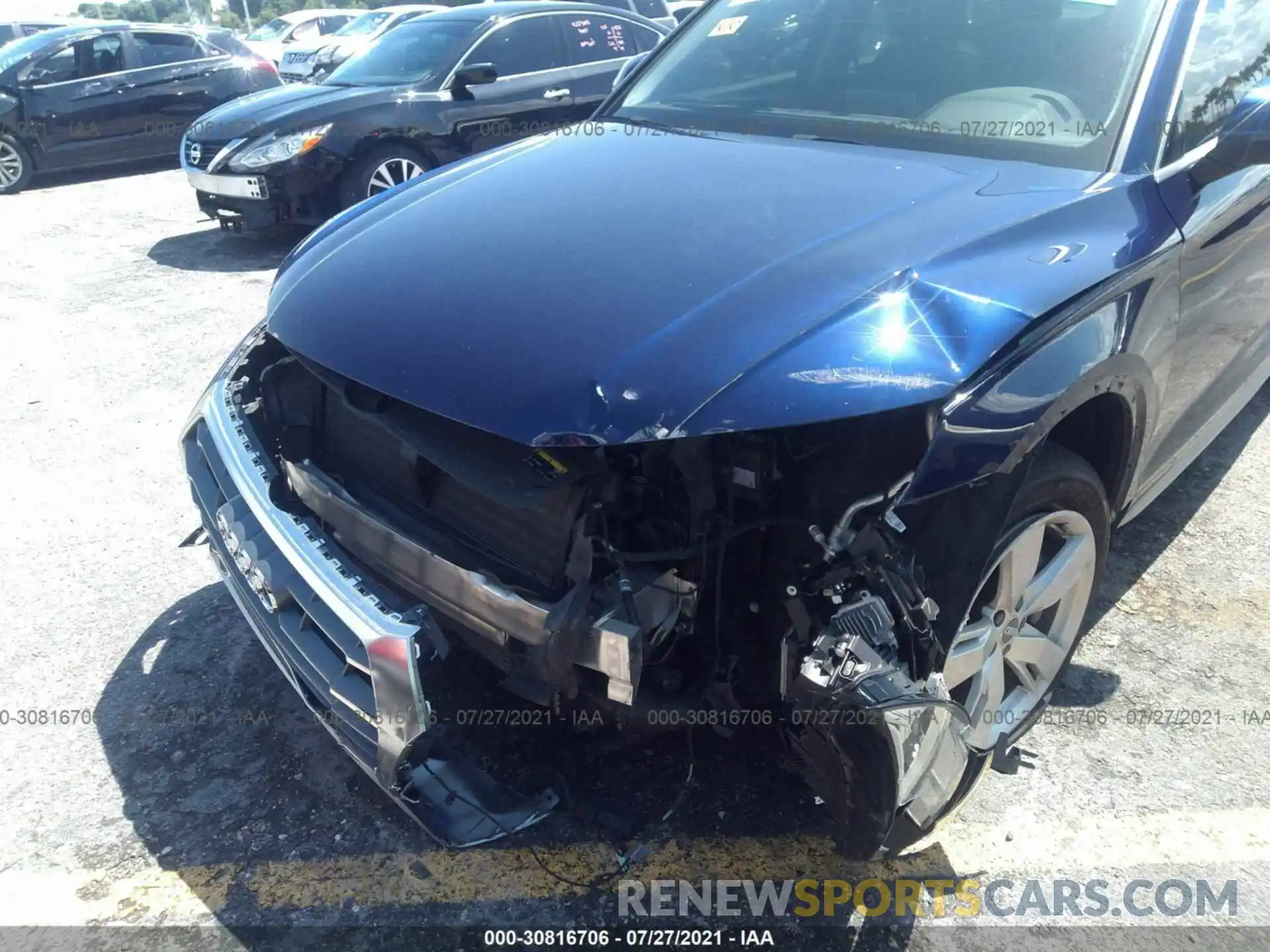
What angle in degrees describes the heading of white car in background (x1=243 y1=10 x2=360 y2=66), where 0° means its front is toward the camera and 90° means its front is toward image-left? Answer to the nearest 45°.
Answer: approximately 45°

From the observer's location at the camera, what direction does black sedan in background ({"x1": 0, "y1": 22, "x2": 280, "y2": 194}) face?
facing to the left of the viewer

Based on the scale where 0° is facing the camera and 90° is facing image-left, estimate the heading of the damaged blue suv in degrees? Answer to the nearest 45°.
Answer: approximately 45°

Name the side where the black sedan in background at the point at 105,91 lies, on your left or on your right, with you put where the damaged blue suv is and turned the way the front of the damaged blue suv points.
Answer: on your right

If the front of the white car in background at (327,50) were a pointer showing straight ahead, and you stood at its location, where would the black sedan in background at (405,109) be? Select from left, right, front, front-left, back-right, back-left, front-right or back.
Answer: front-left

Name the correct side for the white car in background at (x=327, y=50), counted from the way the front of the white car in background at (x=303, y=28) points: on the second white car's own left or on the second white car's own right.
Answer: on the second white car's own left

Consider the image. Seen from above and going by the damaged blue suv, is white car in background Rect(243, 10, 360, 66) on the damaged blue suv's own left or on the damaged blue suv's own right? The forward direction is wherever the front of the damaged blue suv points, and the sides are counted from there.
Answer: on the damaged blue suv's own right

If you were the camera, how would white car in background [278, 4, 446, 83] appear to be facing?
facing the viewer and to the left of the viewer
